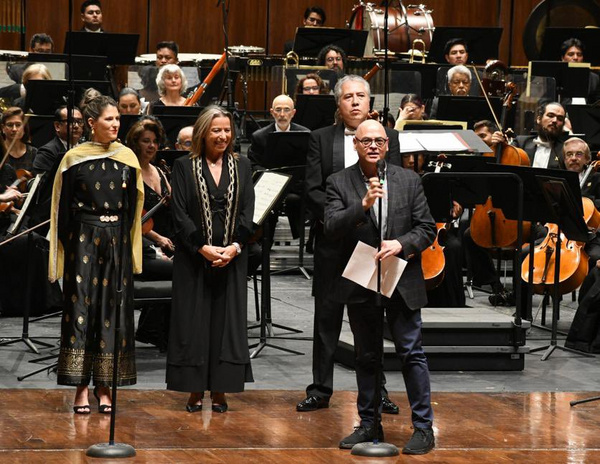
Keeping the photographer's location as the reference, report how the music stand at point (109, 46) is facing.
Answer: facing away from the viewer

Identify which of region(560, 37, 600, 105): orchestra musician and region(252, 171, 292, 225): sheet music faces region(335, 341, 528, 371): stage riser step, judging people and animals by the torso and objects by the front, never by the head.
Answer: the orchestra musician

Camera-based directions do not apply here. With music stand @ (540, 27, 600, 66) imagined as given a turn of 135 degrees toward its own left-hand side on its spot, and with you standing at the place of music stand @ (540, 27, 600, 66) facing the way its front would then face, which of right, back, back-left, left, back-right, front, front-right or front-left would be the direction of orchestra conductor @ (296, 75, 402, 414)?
front-left

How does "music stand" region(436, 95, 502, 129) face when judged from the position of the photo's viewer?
facing away from the viewer

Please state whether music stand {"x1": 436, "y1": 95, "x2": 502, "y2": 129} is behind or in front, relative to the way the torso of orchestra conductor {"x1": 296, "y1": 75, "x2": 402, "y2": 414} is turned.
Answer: behind

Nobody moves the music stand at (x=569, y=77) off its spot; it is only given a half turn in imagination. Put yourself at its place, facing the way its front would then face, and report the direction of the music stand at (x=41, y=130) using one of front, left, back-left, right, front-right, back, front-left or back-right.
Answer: front-right

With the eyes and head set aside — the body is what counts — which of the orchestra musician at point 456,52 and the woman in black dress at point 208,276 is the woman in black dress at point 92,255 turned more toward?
the woman in black dress

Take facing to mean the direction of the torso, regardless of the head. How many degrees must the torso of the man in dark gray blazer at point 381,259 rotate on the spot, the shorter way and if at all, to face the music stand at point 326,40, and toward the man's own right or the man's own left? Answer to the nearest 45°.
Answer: approximately 180°

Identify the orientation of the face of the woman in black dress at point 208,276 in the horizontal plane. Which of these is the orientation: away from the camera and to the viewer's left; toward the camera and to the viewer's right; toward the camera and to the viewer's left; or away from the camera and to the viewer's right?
toward the camera and to the viewer's right

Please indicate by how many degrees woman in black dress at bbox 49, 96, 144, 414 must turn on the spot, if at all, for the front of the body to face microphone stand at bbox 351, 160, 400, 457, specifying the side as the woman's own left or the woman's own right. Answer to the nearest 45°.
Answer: approximately 45° to the woman's own left

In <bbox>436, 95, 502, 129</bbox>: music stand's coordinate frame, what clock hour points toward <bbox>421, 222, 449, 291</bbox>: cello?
The cello is roughly at 6 o'clock from the music stand.
